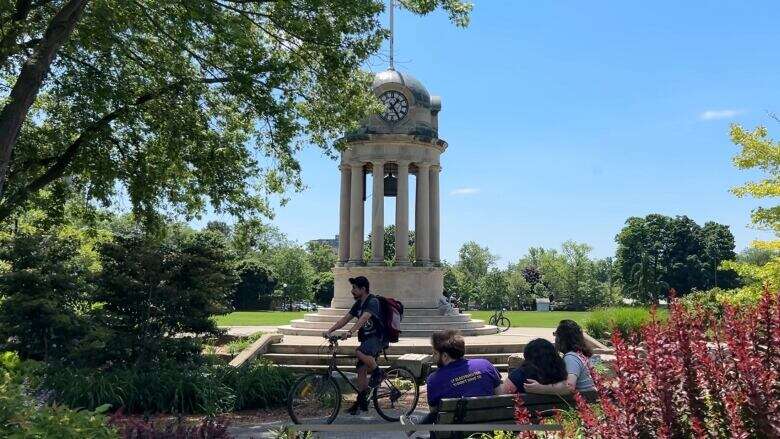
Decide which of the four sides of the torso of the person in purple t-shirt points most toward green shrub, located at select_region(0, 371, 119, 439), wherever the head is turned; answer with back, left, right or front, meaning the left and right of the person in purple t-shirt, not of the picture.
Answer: left

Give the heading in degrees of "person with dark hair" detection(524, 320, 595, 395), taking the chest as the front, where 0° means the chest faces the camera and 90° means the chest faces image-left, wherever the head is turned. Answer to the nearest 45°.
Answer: approximately 135°

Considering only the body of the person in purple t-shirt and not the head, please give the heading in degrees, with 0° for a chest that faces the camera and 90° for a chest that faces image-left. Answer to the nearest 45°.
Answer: approximately 135°

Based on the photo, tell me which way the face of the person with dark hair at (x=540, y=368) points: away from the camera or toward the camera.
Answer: away from the camera

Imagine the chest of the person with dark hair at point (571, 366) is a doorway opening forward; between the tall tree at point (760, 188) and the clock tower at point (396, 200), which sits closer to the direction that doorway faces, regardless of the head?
the clock tower

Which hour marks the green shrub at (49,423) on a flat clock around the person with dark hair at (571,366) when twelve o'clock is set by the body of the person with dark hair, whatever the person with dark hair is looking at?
The green shrub is roughly at 9 o'clock from the person with dark hair.

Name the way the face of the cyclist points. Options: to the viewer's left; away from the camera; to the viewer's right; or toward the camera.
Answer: to the viewer's left

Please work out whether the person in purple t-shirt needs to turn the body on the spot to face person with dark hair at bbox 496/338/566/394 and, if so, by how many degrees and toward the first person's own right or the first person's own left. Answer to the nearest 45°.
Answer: approximately 135° to the first person's own right

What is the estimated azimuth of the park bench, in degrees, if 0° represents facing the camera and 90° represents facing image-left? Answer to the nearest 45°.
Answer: approximately 180°

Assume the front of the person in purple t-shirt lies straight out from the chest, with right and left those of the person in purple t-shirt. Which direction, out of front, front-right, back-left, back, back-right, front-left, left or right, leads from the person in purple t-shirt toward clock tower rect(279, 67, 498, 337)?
front-right
